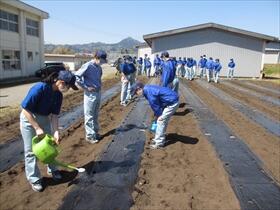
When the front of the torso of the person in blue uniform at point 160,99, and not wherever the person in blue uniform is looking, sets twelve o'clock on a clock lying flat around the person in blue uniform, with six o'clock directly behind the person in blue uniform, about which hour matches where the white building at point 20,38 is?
The white building is roughly at 2 o'clock from the person in blue uniform.

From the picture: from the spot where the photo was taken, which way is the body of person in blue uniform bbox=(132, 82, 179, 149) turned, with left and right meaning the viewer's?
facing to the left of the viewer

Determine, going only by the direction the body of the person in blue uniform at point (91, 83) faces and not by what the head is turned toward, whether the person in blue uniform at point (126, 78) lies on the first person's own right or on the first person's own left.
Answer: on the first person's own left

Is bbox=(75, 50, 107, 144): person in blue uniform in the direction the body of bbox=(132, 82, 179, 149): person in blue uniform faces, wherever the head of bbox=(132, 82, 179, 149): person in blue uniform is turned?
yes

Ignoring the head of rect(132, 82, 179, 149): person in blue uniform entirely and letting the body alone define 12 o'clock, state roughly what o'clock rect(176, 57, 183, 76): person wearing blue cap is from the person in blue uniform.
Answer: The person wearing blue cap is roughly at 3 o'clock from the person in blue uniform.

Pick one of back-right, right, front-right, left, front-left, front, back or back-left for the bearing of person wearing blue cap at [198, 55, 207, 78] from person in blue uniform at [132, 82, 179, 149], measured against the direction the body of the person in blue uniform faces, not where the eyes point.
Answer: right

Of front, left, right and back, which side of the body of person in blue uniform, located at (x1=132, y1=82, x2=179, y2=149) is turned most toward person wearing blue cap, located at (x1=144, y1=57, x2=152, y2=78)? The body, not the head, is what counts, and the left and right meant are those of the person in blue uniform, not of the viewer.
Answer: right

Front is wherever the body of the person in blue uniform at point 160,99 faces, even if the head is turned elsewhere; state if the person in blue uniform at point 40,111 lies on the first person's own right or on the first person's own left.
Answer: on the first person's own left
